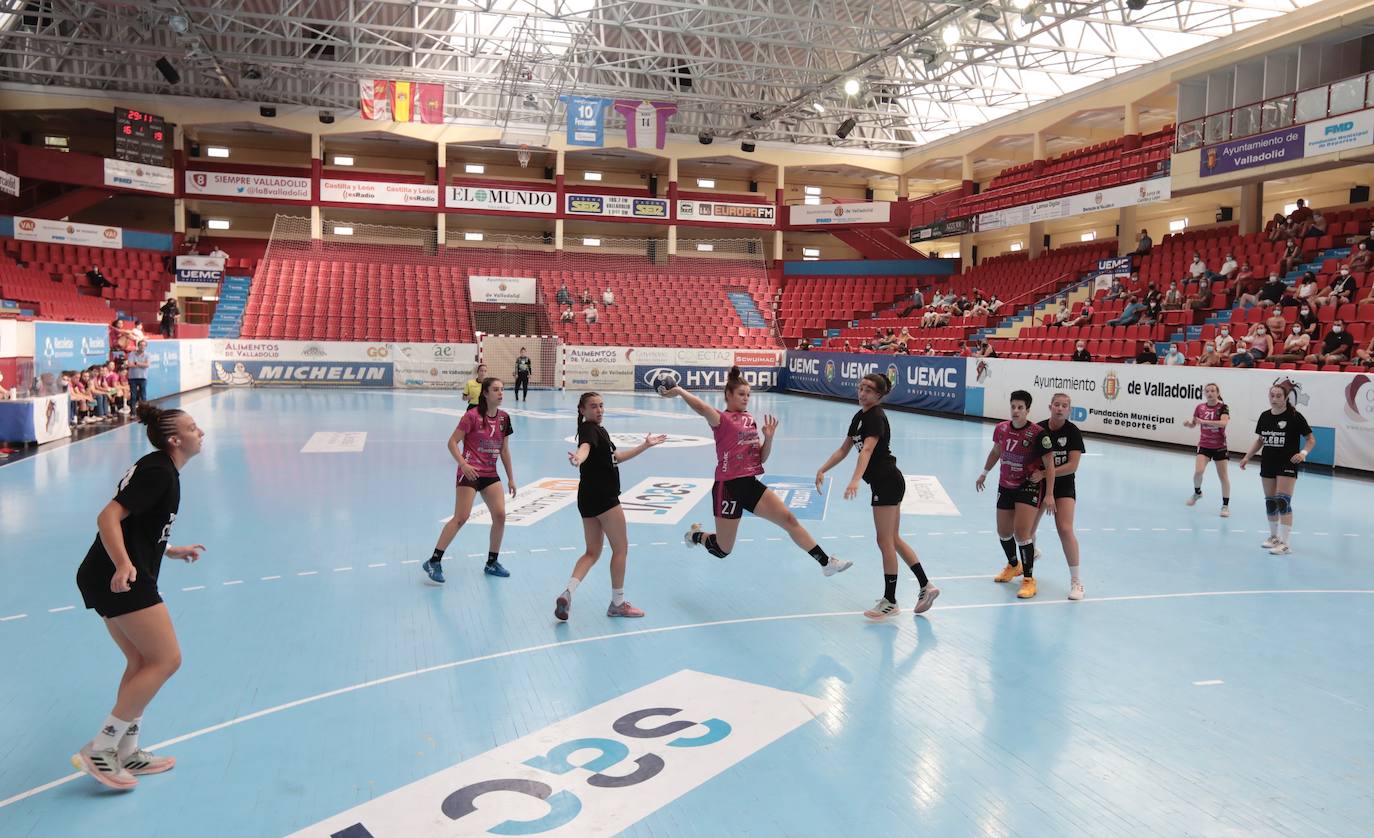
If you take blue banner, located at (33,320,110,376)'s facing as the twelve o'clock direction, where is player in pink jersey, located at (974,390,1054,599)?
The player in pink jersey is roughly at 1 o'clock from the blue banner.

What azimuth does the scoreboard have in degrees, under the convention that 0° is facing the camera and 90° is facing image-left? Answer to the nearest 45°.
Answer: approximately 315°

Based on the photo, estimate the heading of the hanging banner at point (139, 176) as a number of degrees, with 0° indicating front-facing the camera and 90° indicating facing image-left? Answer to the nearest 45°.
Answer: approximately 315°

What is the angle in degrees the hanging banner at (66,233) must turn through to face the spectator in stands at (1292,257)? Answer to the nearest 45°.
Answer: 0° — it already faces them

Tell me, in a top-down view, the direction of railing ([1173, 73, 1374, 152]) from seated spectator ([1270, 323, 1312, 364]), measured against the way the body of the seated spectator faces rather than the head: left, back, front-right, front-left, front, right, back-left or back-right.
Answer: back-right

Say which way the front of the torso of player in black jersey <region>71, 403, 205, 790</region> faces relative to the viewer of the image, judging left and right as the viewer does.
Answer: facing to the right of the viewer

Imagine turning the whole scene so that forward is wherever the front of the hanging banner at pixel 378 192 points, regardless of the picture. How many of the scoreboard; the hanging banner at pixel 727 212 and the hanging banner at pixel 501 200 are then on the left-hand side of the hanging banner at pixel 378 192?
2

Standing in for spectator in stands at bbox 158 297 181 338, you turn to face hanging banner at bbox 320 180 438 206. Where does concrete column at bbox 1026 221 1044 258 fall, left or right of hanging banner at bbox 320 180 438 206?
right

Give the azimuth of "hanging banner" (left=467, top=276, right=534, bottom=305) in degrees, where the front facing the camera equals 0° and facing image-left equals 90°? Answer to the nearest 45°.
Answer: approximately 0°

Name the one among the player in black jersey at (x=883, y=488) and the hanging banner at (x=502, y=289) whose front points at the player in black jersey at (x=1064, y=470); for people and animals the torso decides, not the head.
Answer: the hanging banner

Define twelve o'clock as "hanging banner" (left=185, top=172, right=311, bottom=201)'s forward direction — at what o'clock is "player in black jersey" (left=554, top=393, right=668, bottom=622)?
The player in black jersey is roughly at 12 o'clock from the hanging banner.

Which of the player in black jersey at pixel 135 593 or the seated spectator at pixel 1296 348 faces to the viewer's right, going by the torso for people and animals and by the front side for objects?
the player in black jersey
